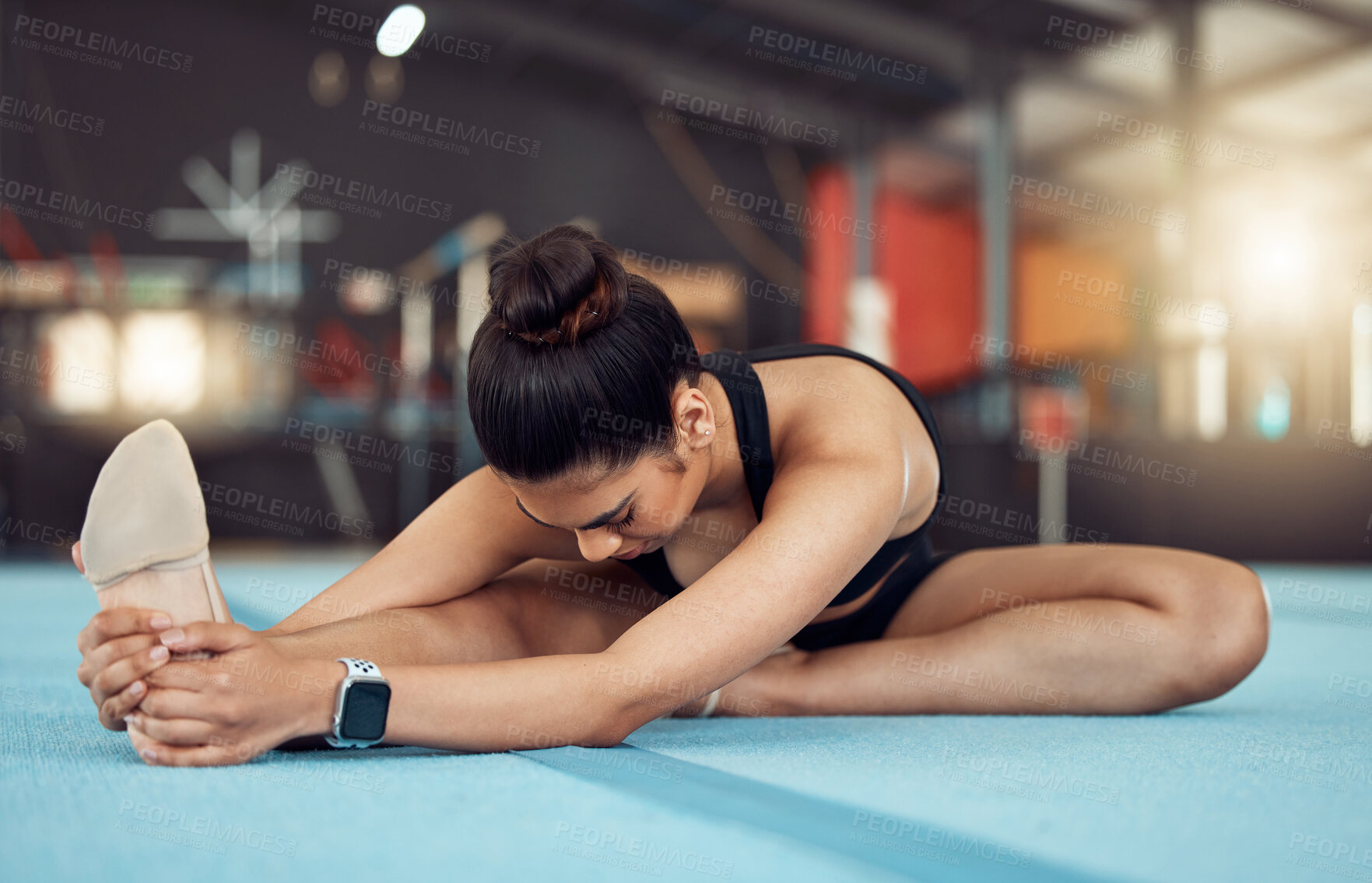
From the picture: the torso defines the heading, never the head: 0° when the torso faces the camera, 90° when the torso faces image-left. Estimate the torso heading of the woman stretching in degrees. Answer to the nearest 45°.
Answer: approximately 45°
